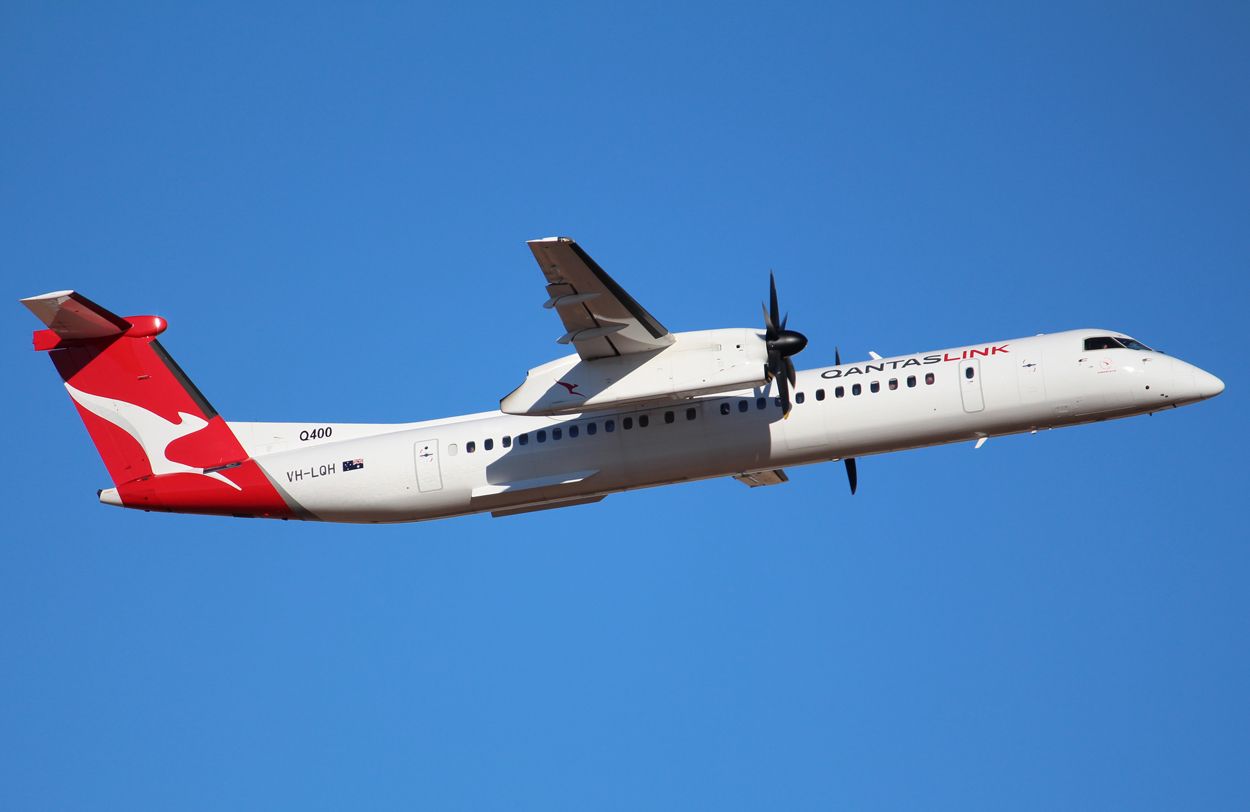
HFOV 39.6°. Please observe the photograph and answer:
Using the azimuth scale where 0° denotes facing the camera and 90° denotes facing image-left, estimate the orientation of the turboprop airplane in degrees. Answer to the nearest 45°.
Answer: approximately 270°
